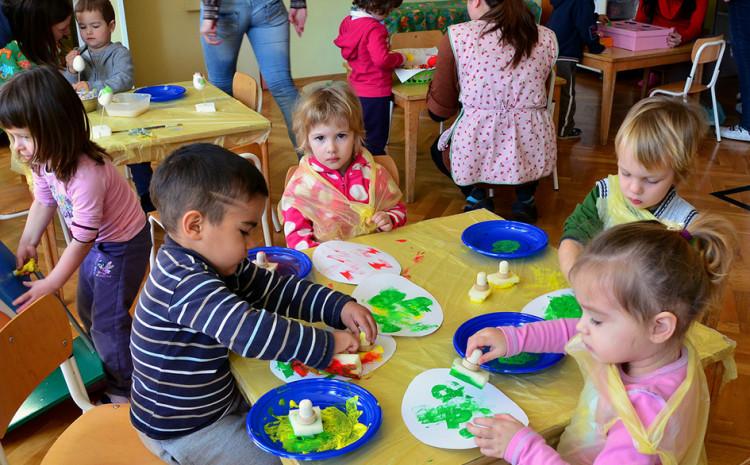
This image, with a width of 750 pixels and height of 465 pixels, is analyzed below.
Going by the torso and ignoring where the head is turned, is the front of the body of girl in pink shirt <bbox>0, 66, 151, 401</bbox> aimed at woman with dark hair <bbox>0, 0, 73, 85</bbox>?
no

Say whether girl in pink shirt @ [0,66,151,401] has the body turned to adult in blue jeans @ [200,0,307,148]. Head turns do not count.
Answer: no

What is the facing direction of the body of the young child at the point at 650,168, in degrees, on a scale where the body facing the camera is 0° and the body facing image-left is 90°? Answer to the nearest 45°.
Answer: approximately 45°

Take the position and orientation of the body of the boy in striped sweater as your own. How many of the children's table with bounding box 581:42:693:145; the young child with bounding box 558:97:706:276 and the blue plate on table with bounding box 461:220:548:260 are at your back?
0

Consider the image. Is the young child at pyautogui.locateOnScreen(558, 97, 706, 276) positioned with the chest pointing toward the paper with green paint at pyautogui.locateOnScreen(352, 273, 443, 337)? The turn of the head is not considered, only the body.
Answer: yes

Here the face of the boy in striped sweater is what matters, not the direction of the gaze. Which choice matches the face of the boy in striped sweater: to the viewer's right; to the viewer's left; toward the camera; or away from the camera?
to the viewer's right

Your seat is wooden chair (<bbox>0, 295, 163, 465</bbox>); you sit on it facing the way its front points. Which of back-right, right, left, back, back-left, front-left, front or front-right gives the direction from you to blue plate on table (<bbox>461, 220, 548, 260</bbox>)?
front-left

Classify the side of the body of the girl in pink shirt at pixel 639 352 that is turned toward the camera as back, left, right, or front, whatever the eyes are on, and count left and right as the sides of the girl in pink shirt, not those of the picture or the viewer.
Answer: left

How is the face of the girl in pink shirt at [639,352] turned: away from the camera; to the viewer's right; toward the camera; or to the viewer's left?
to the viewer's left

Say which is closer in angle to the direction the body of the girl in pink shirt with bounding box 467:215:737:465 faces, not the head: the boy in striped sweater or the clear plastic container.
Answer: the boy in striped sweater

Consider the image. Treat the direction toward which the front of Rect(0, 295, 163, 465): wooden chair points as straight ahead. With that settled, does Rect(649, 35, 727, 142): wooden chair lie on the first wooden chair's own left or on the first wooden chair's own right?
on the first wooden chair's own left

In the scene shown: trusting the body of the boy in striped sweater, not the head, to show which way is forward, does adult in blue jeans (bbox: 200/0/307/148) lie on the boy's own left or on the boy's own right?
on the boy's own left
